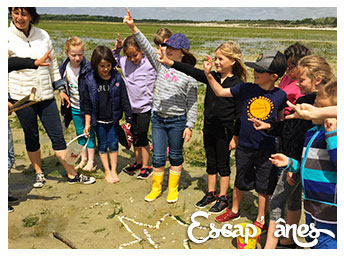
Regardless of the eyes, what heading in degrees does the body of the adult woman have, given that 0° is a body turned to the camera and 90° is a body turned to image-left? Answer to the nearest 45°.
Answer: approximately 0°
